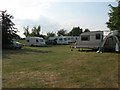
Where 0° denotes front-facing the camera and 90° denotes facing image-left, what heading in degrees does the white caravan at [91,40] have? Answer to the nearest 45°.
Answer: approximately 90°

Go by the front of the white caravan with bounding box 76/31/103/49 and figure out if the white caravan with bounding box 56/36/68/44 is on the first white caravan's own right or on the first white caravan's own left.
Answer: on the first white caravan's own right
